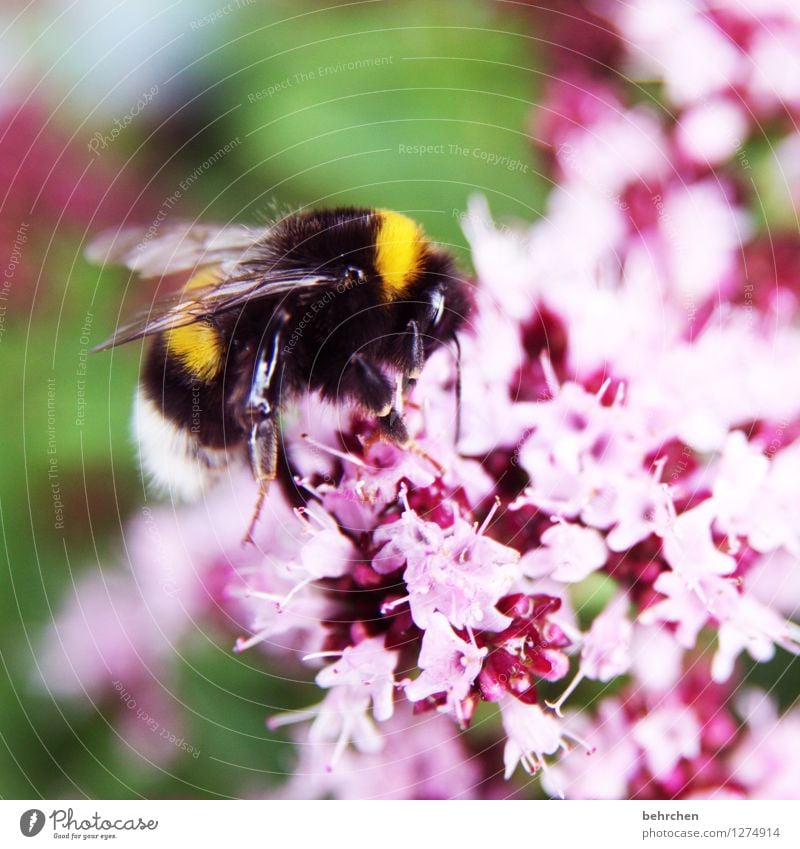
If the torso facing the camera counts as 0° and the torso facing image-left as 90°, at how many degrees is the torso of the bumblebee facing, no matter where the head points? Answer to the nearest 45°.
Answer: approximately 270°
